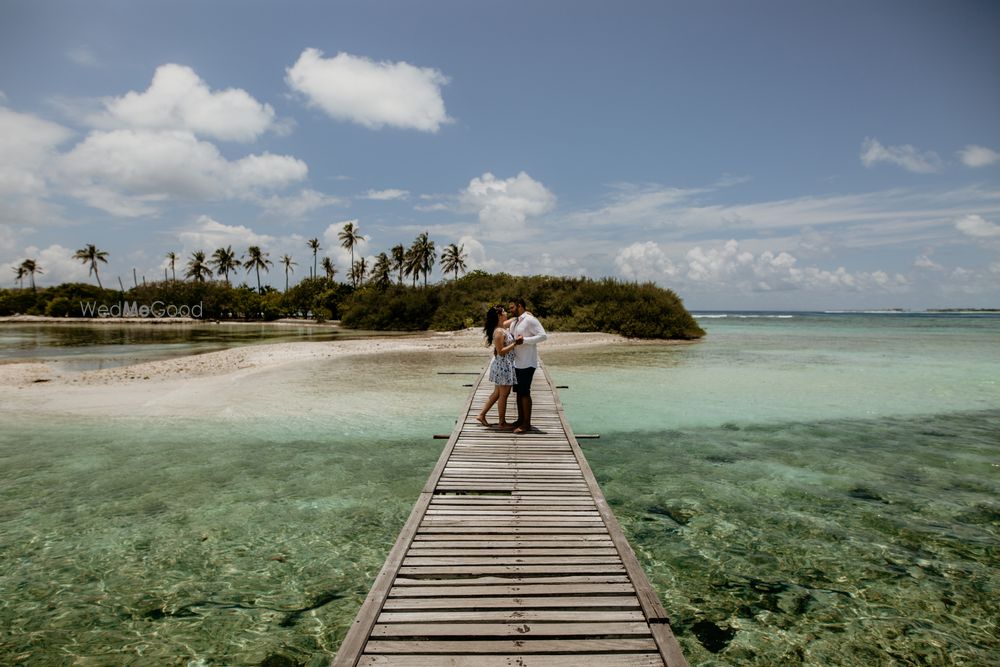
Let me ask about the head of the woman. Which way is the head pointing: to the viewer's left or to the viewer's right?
to the viewer's right

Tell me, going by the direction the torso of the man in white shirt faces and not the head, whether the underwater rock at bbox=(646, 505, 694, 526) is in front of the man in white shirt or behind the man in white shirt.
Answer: behind

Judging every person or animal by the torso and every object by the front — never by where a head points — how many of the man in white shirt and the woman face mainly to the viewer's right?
1

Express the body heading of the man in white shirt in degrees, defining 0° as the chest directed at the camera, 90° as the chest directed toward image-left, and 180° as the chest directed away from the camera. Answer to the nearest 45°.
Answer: approximately 90°

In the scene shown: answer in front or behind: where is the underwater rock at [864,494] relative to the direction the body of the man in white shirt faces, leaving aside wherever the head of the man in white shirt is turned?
behind

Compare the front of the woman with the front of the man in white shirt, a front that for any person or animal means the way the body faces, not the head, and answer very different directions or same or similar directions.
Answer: very different directions

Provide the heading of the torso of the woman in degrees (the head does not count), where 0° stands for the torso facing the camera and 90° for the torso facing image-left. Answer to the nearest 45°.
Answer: approximately 270°

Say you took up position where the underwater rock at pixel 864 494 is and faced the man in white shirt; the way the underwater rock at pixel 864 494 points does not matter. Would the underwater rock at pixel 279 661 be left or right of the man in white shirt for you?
left

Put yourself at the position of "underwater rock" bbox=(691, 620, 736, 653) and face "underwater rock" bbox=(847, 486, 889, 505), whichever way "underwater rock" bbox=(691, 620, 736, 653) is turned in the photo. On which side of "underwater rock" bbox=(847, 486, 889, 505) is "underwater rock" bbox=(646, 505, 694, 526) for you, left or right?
left
